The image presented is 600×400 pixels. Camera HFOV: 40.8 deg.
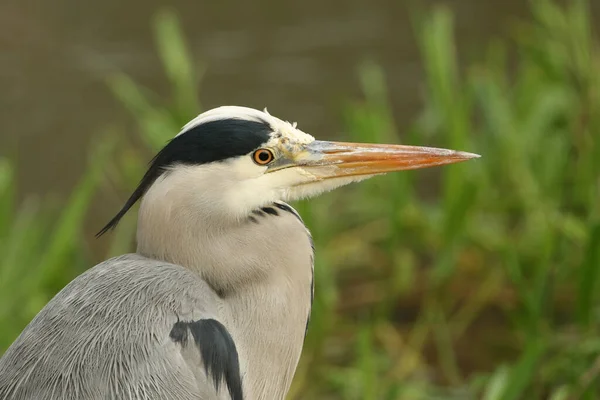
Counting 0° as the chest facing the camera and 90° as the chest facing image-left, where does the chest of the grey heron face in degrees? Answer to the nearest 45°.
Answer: approximately 270°
